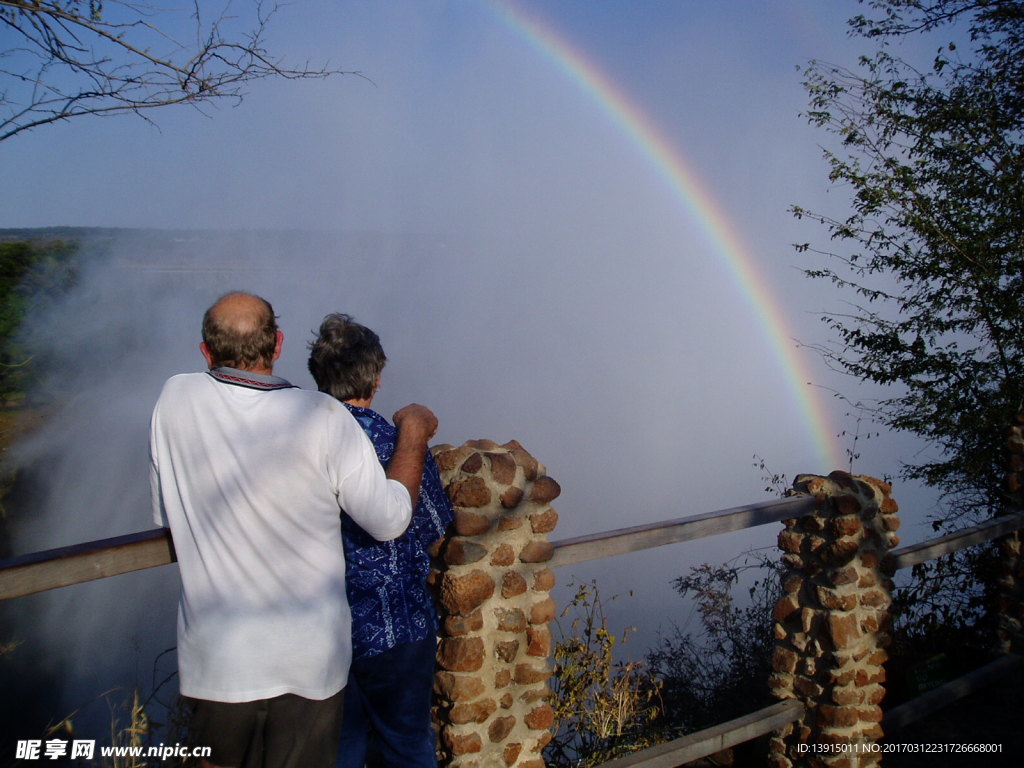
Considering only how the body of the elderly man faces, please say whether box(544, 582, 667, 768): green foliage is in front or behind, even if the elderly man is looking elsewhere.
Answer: in front

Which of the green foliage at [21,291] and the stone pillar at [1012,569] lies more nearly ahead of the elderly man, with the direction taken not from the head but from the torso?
the green foliage

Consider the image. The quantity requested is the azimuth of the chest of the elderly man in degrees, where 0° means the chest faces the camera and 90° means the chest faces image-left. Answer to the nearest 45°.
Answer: approximately 180°

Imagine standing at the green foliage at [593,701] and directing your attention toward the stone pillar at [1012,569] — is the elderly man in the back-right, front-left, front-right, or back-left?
back-right

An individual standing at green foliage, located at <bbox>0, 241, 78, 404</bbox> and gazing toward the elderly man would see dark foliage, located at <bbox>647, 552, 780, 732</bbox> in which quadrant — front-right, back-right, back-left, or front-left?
front-left

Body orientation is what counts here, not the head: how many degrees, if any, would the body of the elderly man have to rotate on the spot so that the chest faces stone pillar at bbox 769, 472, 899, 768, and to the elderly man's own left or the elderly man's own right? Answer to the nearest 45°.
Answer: approximately 45° to the elderly man's own right

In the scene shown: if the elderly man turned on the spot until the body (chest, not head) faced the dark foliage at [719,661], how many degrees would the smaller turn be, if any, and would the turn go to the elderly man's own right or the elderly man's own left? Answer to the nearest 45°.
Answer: approximately 45° to the elderly man's own right

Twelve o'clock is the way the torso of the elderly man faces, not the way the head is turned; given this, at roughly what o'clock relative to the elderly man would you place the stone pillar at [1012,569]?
The stone pillar is roughly at 2 o'clock from the elderly man.

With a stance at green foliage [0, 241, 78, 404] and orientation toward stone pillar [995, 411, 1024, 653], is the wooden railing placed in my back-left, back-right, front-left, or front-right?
front-right

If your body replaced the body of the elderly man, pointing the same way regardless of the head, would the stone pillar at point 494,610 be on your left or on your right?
on your right

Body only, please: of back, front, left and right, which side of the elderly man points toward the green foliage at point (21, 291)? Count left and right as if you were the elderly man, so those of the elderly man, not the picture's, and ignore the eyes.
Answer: front

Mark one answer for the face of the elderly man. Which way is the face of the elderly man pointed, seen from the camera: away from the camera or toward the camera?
away from the camera

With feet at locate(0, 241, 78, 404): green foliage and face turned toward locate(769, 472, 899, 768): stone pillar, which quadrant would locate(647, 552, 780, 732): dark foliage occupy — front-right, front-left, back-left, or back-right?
front-left

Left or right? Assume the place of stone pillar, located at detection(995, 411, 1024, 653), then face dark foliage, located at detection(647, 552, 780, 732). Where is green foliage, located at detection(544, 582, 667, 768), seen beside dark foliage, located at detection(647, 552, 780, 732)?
left
